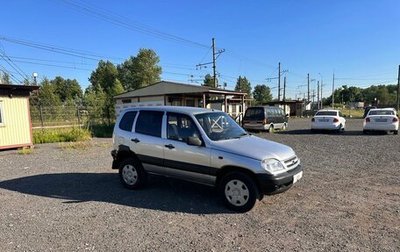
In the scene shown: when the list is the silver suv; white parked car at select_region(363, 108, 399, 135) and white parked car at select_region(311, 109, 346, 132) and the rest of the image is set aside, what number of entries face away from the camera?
2

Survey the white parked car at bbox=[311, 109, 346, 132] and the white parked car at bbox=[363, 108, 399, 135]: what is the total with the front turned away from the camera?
2

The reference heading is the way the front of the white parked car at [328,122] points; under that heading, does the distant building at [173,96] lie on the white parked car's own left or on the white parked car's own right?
on the white parked car's own left

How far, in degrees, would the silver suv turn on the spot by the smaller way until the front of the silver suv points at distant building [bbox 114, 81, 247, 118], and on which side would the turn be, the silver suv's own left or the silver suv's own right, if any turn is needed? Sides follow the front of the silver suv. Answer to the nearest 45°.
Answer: approximately 135° to the silver suv's own left

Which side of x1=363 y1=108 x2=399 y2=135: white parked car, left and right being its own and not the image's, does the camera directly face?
back

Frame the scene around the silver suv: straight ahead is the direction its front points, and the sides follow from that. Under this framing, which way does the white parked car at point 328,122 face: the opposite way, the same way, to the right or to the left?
to the left

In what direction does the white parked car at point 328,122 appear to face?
away from the camera

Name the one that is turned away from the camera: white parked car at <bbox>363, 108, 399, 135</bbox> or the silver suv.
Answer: the white parked car

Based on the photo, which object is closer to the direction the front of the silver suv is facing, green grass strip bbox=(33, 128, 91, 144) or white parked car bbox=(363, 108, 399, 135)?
the white parked car

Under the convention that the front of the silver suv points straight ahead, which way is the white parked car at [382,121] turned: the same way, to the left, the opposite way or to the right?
to the left

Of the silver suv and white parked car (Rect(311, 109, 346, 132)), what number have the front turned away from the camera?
1

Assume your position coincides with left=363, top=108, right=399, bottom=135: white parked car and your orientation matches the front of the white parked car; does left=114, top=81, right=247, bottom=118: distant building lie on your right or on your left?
on your left

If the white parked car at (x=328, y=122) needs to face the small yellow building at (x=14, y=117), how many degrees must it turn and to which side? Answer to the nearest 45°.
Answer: approximately 135° to its left

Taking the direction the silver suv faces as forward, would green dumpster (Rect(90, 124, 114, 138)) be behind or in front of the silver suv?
behind

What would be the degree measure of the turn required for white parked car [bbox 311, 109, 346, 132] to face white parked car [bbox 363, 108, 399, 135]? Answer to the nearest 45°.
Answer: approximately 90° to its right
